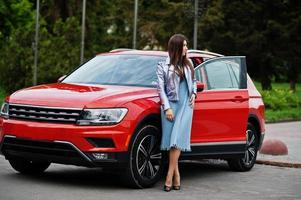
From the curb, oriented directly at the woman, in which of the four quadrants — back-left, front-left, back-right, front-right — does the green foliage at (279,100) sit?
back-right

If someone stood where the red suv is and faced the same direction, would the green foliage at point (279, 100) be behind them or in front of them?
behind

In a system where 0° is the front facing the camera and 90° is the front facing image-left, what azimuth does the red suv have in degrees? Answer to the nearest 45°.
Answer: approximately 45°

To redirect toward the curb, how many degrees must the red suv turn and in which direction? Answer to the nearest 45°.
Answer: approximately 180°
